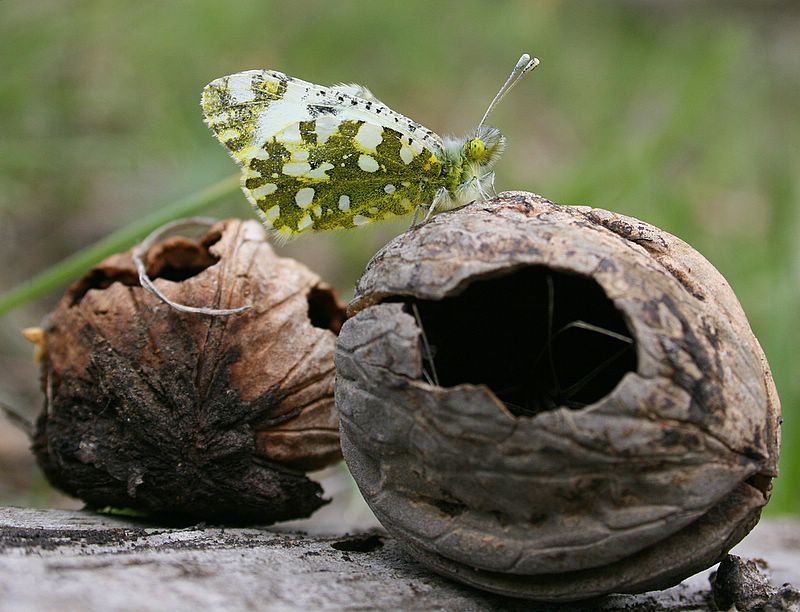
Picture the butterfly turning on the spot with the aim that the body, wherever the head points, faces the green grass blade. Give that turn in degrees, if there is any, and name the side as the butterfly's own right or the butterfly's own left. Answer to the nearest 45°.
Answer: approximately 135° to the butterfly's own left

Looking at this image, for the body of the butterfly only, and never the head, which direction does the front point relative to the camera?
to the viewer's right
